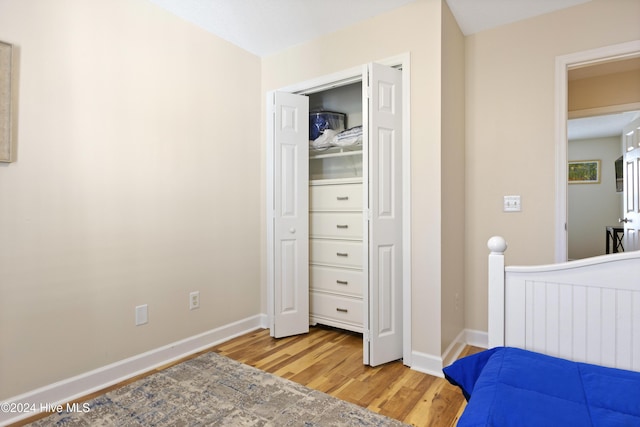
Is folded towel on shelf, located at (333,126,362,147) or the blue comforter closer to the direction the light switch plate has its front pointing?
the blue comforter

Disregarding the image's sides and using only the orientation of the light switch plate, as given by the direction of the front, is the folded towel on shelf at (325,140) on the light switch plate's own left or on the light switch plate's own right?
on the light switch plate's own right

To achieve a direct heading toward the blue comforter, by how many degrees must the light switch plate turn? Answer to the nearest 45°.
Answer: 0° — it already faces it

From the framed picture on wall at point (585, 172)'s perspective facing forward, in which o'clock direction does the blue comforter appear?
The blue comforter is roughly at 12 o'clock from the framed picture on wall.

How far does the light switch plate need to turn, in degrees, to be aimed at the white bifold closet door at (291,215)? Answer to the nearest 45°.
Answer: approximately 90° to its right

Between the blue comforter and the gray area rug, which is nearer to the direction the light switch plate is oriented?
the blue comforter

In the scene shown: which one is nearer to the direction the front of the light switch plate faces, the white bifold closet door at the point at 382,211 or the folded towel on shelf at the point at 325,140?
the white bifold closet door

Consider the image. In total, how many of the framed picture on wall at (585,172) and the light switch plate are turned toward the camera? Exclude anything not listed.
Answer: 2

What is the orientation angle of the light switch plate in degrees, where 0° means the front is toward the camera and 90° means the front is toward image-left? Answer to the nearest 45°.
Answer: approximately 0°

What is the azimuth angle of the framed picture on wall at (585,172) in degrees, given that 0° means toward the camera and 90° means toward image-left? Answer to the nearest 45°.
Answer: approximately 0°

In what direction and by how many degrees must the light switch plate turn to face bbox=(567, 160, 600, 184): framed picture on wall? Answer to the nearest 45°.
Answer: approximately 180°
